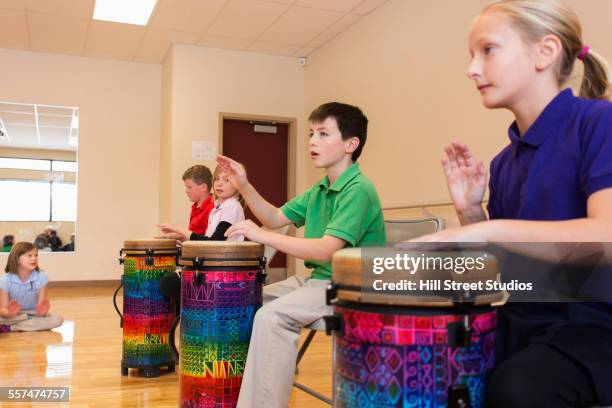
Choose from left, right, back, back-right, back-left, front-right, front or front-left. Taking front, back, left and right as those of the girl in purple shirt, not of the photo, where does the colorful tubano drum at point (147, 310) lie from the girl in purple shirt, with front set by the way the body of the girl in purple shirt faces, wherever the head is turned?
right

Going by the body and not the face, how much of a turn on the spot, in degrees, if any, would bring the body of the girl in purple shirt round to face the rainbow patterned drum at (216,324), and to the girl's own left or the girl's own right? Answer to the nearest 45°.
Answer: approximately 90° to the girl's own right

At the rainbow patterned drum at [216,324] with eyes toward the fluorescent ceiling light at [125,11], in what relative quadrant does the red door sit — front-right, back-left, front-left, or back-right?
front-right

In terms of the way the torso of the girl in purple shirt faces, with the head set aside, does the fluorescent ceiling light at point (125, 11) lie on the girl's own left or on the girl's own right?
on the girl's own right

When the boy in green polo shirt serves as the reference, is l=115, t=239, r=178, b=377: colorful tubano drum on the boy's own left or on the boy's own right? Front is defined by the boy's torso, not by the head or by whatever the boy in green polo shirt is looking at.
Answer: on the boy's own right

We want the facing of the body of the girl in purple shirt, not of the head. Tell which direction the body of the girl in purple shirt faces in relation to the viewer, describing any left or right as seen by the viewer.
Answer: facing the viewer and to the left of the viewer

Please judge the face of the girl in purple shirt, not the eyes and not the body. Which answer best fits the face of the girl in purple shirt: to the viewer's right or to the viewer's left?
to the viewer's left

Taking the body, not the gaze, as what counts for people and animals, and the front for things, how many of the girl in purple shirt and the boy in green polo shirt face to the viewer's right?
0
